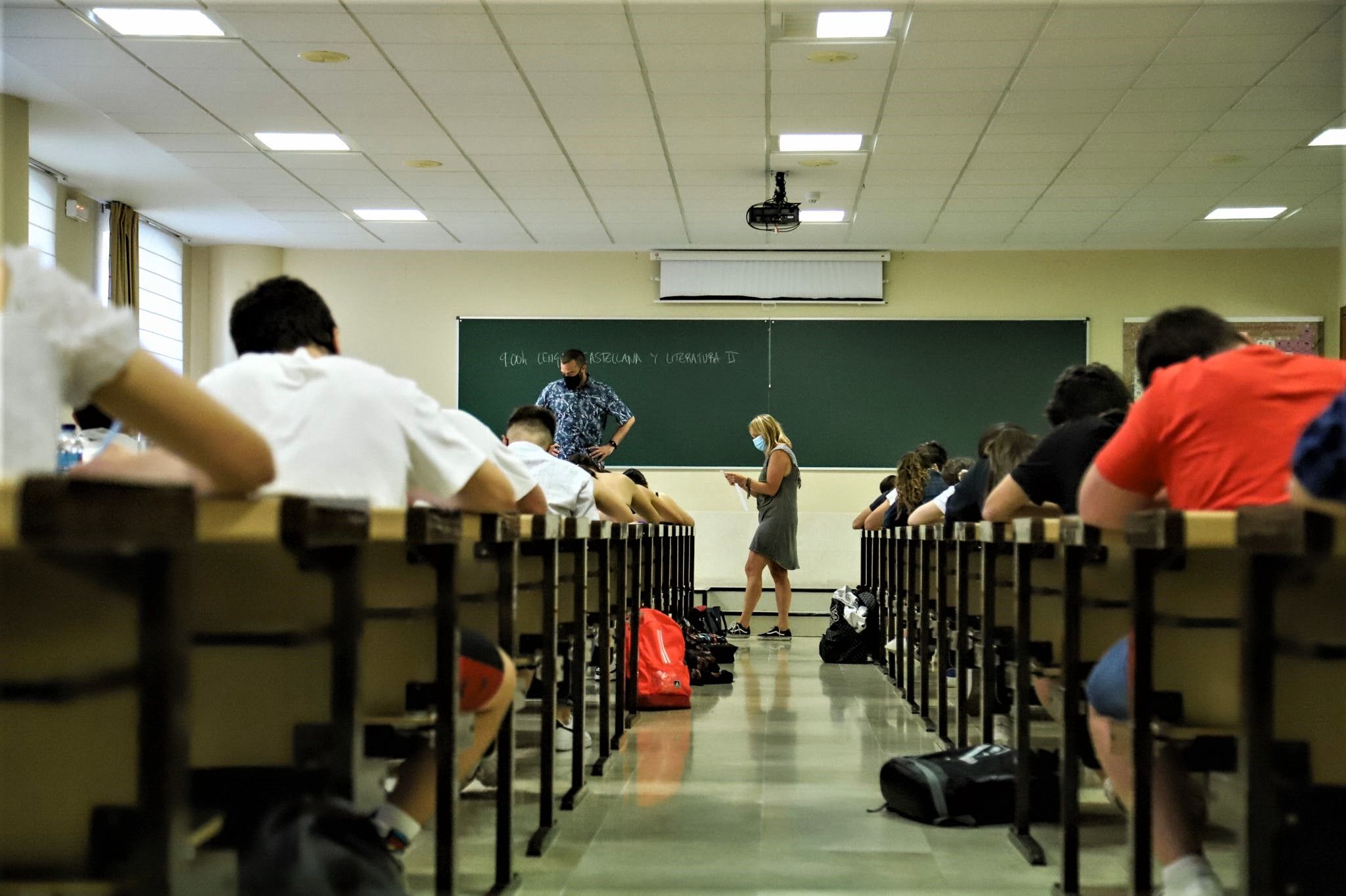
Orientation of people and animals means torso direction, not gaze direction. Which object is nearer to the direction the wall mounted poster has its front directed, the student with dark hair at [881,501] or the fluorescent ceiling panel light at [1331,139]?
the fluorescent ceiling panel light

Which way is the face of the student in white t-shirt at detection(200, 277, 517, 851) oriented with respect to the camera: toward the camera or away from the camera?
away from the camera

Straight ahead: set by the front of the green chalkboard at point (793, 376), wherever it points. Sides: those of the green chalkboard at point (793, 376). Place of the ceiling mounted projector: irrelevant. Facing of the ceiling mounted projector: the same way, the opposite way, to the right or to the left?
the opposite way

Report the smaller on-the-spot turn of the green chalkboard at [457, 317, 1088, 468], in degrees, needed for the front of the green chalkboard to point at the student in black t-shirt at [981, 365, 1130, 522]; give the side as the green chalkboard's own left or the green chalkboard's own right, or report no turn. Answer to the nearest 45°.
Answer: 0° — it already faces them

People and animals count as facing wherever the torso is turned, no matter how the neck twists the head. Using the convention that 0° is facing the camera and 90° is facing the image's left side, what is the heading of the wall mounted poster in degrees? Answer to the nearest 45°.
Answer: approximately 0°

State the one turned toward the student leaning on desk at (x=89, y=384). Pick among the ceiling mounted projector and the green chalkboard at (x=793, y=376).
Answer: the green chalkboard

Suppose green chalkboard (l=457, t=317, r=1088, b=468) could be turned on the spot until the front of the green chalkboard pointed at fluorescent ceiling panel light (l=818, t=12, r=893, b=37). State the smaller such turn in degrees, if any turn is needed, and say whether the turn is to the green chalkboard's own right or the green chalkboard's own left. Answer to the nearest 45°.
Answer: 0° — it already faces it

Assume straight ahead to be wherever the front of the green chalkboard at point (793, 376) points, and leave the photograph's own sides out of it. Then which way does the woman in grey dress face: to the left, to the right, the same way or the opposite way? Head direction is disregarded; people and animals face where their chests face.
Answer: to the right

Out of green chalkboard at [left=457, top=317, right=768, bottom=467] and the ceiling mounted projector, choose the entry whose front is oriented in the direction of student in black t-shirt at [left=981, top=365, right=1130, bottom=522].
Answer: the green chalkboard

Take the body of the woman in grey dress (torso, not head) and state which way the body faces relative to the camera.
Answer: to the viewer's left

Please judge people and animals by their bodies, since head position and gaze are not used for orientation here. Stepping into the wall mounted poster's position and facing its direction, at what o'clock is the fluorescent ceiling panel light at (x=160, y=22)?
The fluorescent ceiling panel light is roughly at 1 o'clock from the wall mounted poster.

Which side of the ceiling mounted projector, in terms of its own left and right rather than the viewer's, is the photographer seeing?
back
